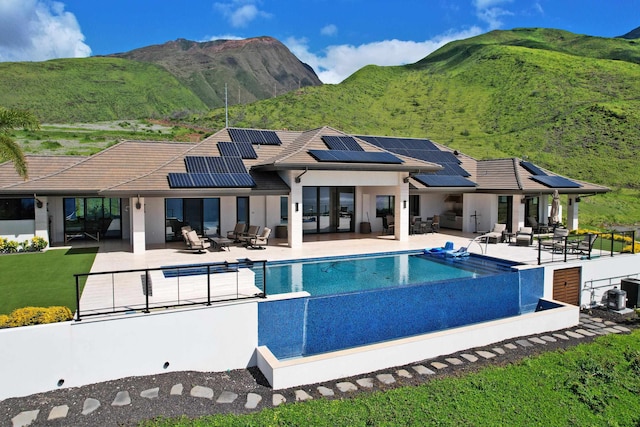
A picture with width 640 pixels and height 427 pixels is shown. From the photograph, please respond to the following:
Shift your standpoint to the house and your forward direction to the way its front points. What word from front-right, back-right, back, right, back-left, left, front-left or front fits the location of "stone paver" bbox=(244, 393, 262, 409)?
front

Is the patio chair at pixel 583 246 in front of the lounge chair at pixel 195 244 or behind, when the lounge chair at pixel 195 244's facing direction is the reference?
in front

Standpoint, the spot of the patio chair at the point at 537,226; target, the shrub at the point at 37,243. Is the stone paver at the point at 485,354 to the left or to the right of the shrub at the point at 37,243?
left

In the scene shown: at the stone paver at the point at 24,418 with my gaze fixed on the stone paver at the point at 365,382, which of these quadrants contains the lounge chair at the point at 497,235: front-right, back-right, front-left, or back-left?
front-left

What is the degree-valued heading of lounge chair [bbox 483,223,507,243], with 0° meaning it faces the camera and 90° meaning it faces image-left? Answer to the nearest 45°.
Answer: approximately 45°

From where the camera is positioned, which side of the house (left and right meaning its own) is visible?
front

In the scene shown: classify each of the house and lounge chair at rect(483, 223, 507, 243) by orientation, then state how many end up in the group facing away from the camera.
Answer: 0

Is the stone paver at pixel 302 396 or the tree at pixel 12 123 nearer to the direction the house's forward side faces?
the stone paver

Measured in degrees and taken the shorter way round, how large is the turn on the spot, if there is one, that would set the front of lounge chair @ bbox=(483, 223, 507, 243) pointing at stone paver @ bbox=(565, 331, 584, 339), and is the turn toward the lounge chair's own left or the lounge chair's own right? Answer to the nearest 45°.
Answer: approximately 45° to the lounge chair's own left

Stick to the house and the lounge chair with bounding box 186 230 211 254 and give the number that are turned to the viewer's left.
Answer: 0

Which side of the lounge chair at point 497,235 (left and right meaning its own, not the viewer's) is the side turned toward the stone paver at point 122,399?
front

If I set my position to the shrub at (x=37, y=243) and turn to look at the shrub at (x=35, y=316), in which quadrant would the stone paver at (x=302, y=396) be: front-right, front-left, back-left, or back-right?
front-left

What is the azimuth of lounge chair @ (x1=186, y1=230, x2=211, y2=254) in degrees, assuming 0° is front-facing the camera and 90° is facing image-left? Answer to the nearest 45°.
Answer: approximately 315°

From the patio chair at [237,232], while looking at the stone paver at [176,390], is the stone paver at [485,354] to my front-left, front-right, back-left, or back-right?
front-left

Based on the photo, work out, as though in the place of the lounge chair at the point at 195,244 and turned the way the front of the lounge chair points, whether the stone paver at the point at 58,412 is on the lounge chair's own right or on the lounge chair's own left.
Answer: on the lounge chair's own right

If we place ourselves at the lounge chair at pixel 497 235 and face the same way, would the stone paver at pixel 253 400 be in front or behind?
in front
